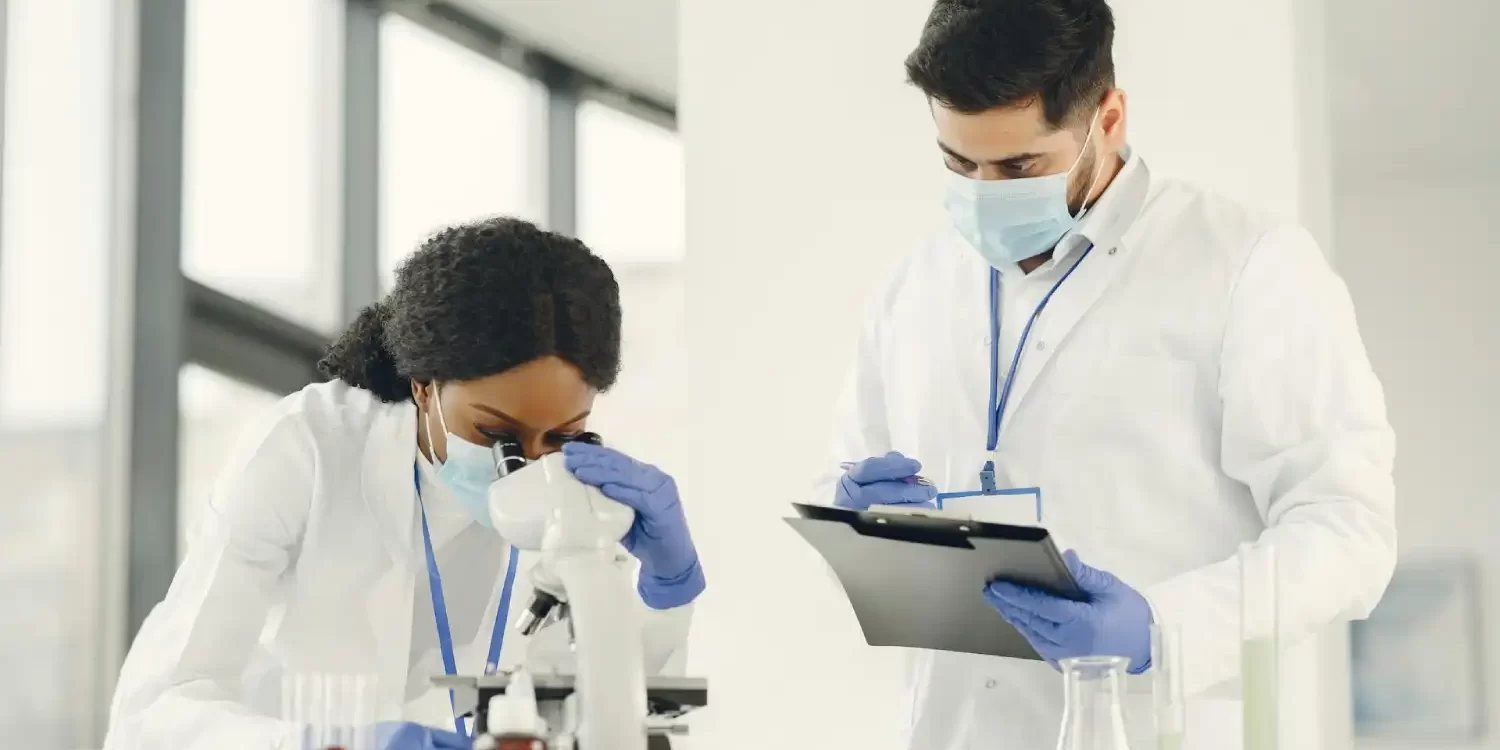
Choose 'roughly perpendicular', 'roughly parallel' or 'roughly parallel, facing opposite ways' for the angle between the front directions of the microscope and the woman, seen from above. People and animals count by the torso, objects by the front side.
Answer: roughly parallel, facing opposite ways

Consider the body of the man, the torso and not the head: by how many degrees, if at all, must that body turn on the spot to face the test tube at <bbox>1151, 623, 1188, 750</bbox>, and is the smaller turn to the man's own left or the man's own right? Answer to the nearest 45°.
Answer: approximately 45° to the man's own left

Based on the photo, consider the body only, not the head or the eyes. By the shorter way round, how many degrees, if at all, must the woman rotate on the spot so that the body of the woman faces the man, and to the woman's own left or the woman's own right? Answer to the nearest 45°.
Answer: approximately 45° to the woman's own left

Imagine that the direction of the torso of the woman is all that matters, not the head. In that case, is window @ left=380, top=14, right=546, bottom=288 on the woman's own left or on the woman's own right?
on the woman's own left

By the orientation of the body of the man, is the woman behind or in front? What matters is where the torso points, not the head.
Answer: in front

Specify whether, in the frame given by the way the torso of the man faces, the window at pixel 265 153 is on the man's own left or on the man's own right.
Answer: on the man's own right

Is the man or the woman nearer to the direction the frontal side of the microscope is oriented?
the woman

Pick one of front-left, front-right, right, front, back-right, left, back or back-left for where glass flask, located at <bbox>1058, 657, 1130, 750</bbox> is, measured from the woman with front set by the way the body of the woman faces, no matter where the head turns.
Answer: front

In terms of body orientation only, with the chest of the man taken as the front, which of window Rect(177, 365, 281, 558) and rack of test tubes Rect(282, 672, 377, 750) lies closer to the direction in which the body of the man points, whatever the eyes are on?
the rack of test tubes

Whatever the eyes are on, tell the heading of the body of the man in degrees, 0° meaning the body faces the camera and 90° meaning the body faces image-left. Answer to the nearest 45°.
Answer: approximately 45°

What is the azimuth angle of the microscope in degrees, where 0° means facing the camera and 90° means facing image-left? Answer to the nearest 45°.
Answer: approximately 135°

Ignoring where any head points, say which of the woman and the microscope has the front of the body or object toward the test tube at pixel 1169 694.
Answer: the woman

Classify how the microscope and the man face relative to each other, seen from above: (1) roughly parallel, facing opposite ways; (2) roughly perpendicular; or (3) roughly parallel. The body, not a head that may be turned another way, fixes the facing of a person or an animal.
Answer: roughly perpendicular

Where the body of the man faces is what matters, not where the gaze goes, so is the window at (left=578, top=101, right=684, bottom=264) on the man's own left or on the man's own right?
on the man's own right

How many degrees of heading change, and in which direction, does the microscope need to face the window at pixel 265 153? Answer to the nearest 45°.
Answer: approximately 45° to its right

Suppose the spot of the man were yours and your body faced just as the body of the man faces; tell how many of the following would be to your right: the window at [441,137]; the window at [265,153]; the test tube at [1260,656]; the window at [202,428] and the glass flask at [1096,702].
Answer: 3

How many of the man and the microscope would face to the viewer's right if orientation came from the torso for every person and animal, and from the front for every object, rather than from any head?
0
